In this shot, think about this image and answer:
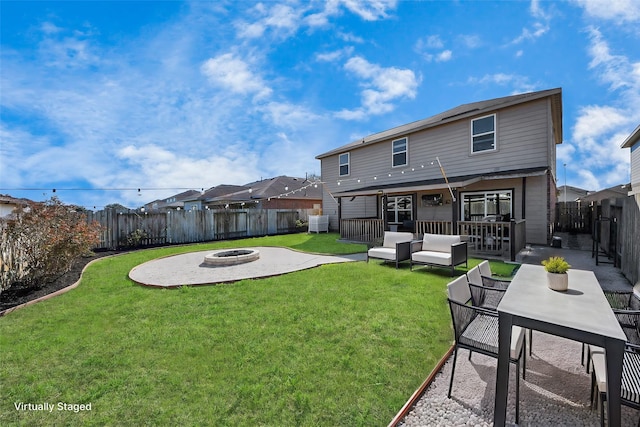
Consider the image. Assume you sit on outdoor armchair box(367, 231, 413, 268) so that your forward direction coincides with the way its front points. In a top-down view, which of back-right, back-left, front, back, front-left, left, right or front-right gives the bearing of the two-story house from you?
back

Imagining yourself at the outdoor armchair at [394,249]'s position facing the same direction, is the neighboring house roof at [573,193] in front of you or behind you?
behind

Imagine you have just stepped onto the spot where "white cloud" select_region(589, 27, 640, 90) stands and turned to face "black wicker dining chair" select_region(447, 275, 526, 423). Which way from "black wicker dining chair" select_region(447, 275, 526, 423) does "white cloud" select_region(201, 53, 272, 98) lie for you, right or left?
right

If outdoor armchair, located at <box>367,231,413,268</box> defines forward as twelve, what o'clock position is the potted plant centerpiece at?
The potted plant centerpiece is roughly at 10 o'clock from the outdoor armchair.

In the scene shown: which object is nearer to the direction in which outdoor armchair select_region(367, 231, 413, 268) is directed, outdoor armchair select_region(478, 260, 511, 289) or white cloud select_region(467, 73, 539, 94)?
the outdoor armchair

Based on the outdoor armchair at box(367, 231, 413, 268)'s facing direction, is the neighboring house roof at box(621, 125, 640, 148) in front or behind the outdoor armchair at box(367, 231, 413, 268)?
behind

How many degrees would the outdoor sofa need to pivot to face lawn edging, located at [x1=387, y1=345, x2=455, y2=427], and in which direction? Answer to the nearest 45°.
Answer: approximately 45° to its left
